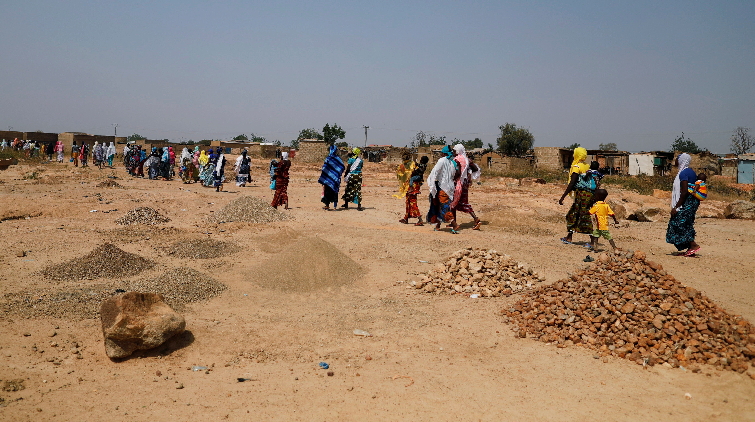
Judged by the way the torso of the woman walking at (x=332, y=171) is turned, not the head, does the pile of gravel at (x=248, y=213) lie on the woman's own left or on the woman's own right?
on the woman's own left

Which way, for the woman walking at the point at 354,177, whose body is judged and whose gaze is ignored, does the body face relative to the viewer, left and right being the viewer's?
facing away from the viewer and to the left of the viewer

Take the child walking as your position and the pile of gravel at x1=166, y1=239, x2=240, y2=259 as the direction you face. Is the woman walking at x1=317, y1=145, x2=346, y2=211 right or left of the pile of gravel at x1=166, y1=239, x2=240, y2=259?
right

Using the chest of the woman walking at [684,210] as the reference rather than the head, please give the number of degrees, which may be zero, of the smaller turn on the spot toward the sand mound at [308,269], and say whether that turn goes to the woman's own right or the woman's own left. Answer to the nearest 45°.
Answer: approximately 45° to the woman's own left

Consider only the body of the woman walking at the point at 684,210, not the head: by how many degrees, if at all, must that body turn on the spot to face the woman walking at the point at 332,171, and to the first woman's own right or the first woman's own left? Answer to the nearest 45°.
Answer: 0° — they already face them

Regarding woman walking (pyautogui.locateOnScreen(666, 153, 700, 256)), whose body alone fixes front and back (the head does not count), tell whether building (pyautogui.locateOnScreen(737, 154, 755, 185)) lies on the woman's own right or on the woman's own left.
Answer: on the woman's own right

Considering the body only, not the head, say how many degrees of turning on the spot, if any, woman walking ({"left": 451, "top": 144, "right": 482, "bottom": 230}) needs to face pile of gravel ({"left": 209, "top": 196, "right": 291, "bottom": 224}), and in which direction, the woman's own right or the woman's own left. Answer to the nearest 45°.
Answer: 0° — they already face it

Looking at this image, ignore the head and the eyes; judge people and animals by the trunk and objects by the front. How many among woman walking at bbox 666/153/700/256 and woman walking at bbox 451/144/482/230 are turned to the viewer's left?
2

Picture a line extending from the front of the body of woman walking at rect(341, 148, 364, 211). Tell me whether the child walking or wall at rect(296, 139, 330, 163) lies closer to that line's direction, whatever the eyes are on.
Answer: the wall

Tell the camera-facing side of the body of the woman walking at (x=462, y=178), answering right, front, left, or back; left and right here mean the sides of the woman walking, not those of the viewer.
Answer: left

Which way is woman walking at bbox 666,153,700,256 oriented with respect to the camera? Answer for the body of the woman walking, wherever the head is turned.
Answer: to the viewer's left
